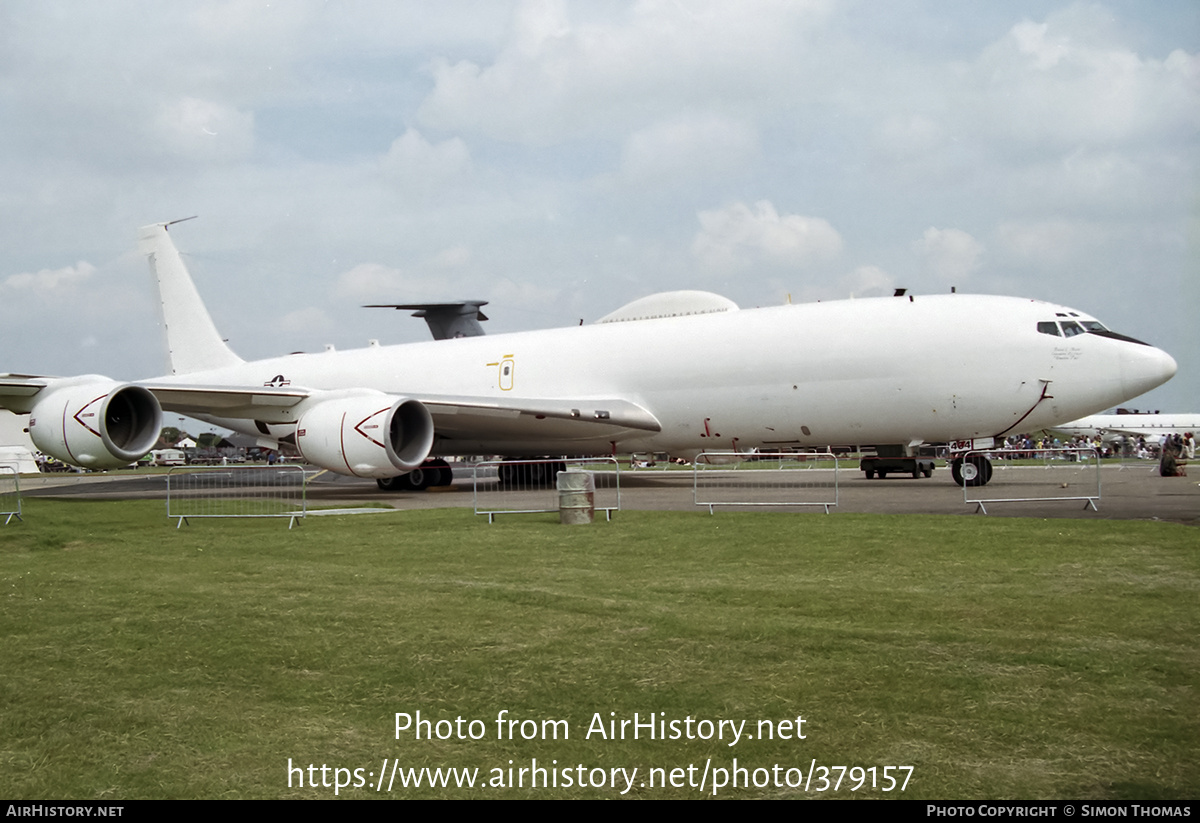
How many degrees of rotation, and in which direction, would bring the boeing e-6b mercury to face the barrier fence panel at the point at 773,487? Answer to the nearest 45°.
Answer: approximately 45° to its right

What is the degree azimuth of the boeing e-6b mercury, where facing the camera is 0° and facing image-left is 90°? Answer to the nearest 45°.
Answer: approximately 315°

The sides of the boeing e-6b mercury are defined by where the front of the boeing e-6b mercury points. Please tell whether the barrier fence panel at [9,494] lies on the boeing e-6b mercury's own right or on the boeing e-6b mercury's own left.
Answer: on the boeing e-6b mercury's own right
